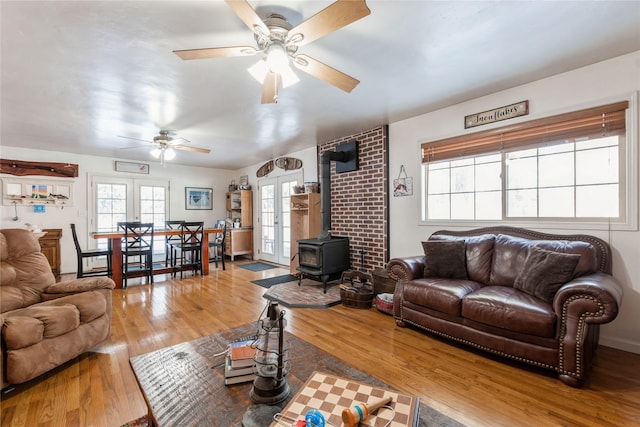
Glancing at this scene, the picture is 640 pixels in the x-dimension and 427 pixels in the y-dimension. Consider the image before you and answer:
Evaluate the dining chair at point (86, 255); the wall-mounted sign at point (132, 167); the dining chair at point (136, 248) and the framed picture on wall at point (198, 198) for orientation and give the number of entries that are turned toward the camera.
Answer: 2

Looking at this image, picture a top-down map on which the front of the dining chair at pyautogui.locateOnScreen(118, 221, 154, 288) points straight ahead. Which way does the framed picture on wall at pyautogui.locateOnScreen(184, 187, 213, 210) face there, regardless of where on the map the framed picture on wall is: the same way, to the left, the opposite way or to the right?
the opposite way

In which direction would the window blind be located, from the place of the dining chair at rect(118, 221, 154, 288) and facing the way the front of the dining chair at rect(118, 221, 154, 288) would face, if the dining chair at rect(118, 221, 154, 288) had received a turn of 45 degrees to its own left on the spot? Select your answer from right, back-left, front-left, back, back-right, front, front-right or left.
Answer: back

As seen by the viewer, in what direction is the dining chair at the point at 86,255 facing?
to the viewer's right

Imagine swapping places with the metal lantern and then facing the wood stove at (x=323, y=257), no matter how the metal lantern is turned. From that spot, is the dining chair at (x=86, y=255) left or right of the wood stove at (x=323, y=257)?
left

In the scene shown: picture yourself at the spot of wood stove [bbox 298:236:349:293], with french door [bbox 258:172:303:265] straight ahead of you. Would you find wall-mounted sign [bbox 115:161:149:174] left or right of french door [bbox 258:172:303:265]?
left

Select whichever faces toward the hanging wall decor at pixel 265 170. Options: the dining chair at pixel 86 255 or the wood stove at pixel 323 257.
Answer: the dining chair

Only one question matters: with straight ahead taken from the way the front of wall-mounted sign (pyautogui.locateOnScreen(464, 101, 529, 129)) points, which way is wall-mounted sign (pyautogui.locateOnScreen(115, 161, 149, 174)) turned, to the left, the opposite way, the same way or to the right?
to the left

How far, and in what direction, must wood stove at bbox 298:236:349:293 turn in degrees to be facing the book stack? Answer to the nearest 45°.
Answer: approximately 45° to its left

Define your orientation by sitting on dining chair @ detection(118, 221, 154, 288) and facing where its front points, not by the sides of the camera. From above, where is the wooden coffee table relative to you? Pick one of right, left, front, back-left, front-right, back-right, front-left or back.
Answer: back

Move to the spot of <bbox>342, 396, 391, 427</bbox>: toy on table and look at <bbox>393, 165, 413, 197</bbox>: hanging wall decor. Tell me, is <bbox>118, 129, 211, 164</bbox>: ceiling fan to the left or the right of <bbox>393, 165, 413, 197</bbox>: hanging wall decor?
left

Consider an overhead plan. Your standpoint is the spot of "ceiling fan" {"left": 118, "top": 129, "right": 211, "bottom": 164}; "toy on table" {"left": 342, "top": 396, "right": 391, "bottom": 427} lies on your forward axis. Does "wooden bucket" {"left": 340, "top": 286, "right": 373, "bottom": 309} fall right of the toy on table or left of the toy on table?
left

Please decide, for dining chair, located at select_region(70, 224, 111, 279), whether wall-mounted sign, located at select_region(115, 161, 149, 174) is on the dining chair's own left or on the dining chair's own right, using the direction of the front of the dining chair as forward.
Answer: on the dining chair's own left

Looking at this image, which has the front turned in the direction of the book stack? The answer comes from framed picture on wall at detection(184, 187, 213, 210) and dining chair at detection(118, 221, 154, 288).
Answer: the framed picture on wall

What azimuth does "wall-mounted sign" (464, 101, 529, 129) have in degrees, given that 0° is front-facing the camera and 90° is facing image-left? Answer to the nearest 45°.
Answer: approximately 45°

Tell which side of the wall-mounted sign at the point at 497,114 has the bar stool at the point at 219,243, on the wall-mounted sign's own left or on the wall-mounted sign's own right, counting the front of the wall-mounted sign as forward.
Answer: on the wall-mounted sign's own right

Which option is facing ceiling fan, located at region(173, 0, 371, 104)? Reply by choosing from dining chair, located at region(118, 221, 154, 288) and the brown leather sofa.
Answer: the brown leather sofa

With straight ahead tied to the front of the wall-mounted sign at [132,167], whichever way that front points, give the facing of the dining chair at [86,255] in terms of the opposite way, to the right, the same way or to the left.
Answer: to the left
